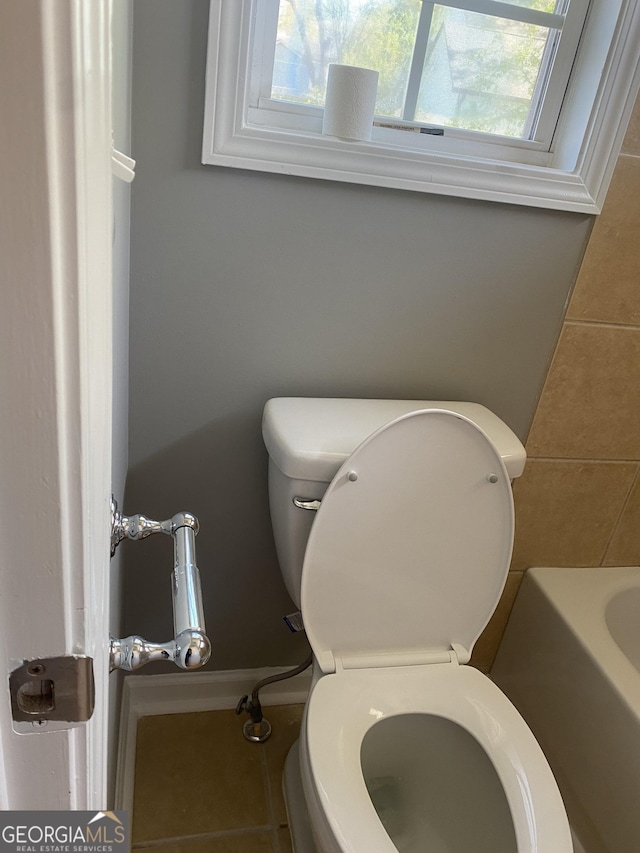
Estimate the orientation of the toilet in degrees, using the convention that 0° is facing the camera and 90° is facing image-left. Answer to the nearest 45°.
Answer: approximately 0°
